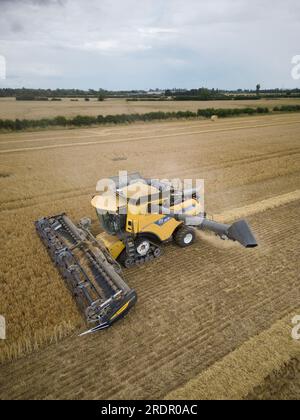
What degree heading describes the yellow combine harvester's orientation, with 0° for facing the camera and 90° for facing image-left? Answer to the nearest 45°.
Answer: approximately 45°
